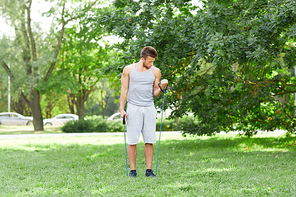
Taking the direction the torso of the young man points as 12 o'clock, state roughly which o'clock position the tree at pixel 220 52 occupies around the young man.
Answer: The tree is roughly at 7 o'clock from the young man.

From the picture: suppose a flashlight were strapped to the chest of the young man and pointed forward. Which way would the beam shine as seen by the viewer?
toward the camera

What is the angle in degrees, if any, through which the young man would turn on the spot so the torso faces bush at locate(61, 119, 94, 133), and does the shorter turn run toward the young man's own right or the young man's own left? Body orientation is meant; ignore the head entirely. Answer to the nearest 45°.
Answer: approximately 180°

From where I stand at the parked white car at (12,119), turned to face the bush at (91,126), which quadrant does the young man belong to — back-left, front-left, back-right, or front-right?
front-right

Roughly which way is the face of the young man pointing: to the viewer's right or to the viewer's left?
to the viewer's right

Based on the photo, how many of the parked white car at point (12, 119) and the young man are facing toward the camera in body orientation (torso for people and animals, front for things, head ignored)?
1
